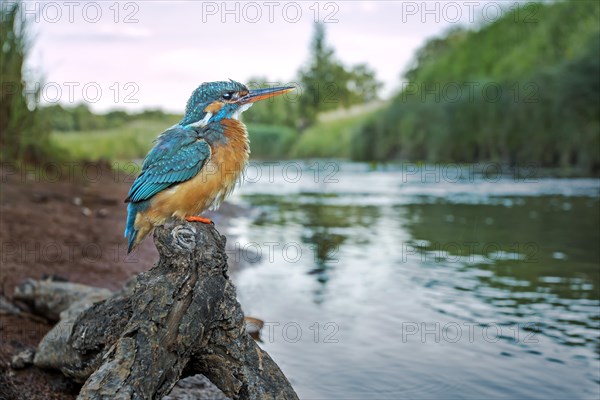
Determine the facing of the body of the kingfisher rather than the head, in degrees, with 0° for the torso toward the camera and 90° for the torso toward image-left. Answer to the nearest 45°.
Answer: approximately 270°

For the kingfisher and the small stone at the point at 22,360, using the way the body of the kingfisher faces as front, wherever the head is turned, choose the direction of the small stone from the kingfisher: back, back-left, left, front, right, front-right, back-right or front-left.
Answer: back-left
